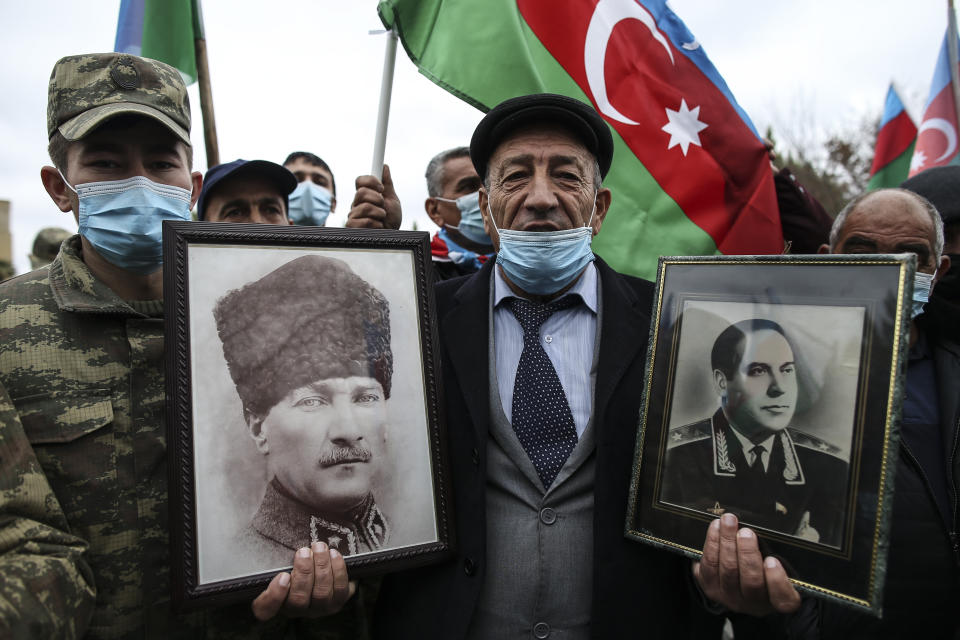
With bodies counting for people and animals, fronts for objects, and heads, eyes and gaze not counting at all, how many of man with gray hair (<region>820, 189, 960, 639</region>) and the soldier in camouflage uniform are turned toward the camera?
2

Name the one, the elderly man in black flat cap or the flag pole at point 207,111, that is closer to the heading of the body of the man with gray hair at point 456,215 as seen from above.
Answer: the elderly man in black flat cap

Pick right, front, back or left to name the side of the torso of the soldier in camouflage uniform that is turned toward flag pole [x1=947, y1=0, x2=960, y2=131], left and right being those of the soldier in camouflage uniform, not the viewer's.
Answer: left

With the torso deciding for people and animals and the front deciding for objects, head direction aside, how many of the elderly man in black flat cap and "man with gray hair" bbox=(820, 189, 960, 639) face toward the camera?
2

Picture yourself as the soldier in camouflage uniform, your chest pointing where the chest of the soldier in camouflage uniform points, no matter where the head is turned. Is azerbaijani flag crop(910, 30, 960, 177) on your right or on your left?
on your left

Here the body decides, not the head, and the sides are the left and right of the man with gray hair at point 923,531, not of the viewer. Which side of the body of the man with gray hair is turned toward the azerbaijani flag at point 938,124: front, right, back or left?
back

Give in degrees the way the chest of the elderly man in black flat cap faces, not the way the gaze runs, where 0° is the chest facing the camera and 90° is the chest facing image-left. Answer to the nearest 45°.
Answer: approximately 0°
